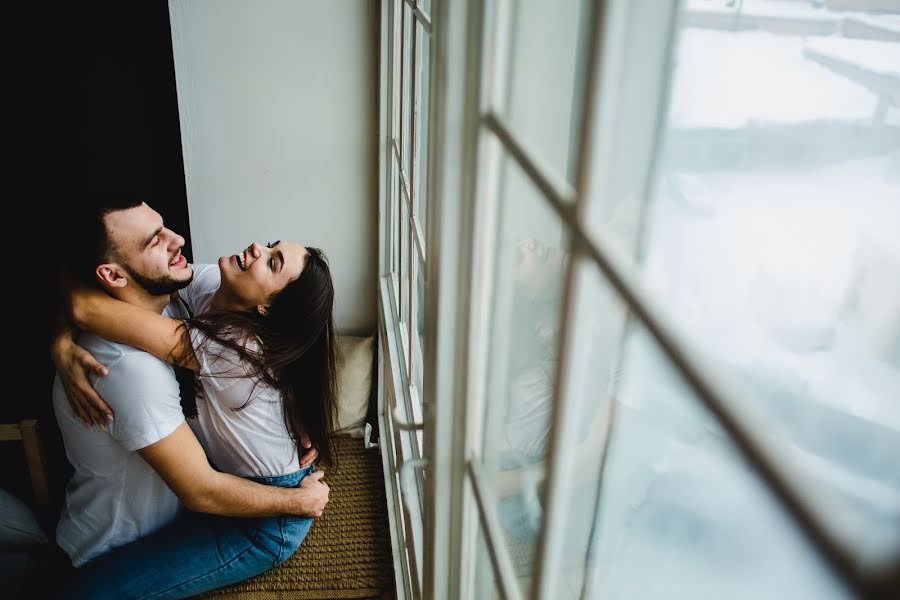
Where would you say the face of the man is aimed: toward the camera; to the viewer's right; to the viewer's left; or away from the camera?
to the viewer's right

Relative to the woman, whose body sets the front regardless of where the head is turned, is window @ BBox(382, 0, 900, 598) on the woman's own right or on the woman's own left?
on the woman's own left
